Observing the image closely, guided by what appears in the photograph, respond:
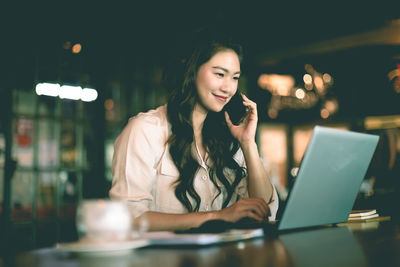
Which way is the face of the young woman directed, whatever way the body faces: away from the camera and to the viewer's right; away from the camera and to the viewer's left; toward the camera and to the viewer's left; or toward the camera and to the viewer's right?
toward the camera and to the viewer's right

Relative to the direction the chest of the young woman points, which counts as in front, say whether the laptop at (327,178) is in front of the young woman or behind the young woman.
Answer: in front

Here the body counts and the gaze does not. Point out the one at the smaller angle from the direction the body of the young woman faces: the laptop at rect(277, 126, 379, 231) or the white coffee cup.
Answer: the laptop

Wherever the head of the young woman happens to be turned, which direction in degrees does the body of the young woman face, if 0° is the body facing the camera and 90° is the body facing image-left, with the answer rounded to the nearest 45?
approximately 315°

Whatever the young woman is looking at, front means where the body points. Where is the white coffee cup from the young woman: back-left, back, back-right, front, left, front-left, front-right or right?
front-right

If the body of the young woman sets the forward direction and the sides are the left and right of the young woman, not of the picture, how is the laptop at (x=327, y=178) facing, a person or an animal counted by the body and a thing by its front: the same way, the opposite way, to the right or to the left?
the opposite way

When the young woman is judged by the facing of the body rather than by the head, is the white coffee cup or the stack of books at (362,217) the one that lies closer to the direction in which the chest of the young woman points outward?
the stack of books

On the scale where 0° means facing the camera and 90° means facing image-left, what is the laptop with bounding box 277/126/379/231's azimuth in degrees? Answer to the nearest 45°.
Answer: approximately 135°

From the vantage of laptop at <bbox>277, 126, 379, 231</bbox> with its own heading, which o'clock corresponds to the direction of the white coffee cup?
The white coffee cup is roughly at 9 o'clock from the laptop.

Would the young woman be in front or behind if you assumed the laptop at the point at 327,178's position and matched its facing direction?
in front
